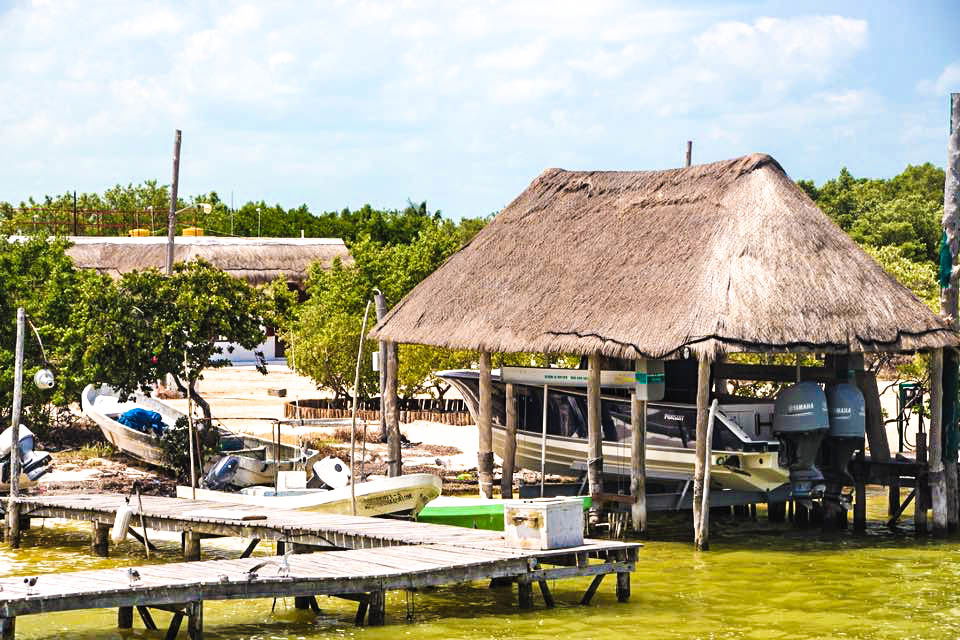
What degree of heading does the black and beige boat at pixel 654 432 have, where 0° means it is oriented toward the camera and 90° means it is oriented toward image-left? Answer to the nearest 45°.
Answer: approximately 135°

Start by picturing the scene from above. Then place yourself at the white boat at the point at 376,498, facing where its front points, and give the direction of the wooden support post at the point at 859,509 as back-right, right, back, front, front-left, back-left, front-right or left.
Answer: front

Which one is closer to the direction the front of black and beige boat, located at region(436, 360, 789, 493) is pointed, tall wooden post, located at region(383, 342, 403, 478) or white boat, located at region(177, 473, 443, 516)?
the tall wooden post

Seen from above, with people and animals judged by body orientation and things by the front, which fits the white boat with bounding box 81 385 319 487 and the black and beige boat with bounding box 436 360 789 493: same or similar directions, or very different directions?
same or similar directions

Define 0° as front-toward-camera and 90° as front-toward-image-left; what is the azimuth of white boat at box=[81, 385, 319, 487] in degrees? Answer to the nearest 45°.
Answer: approximately 135°

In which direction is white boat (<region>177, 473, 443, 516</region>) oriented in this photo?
to the viewer's right

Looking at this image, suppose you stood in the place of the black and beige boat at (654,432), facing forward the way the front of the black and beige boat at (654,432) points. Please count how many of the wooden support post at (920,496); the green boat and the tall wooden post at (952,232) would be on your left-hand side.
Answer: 1

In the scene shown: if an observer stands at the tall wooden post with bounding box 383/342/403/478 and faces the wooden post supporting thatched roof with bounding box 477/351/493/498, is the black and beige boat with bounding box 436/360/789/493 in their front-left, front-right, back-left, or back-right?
front-left

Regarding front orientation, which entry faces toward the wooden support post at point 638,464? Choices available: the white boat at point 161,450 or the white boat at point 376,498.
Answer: the white boat at point 376,498

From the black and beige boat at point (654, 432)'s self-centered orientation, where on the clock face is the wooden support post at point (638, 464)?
The wooden support post is roughly at 8 o'clock from the black and beige boat.
